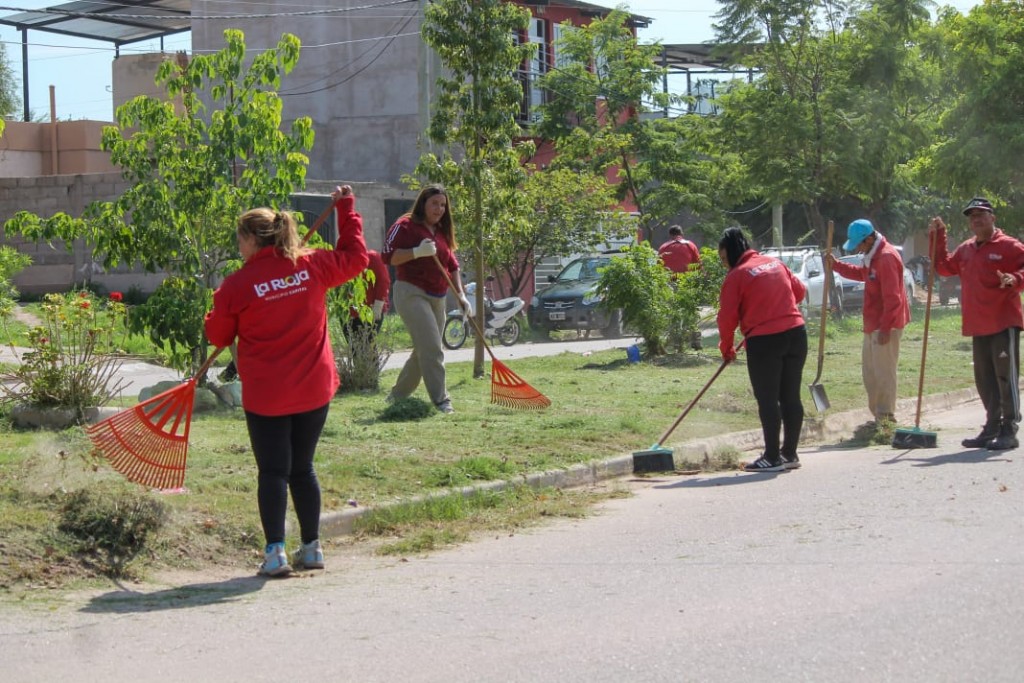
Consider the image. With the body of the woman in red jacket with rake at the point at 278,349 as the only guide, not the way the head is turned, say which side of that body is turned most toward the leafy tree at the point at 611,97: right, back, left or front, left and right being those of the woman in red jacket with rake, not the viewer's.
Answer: front

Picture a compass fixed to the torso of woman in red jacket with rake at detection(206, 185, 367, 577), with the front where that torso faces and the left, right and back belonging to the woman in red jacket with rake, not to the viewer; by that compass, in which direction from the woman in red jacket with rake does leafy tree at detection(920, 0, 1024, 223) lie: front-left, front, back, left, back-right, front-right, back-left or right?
front-right

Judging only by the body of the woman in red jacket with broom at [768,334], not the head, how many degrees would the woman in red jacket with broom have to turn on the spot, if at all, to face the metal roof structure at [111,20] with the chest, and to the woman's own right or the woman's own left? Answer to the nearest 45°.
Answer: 0° — they already face it

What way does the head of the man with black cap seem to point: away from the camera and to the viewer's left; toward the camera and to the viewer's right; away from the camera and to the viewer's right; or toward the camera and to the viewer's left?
toward the camera and to the viewer's left

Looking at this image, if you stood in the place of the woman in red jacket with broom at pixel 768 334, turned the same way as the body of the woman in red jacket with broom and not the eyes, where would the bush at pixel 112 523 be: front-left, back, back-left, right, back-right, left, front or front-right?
left

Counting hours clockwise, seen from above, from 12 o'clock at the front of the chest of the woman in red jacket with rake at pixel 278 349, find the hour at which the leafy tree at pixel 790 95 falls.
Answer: The leafy tree is roughly at 1 o'clock from the woman in red jacket with rake.

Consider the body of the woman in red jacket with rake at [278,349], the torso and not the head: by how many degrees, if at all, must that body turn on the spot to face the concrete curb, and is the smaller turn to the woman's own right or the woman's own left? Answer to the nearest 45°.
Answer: approximately 45° to the woman's own right

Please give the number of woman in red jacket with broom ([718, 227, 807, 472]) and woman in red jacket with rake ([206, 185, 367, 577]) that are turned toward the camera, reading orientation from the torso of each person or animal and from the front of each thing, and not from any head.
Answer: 0

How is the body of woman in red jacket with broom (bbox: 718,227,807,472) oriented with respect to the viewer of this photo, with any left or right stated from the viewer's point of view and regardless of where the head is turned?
facing away from the viewer and to the left of the viewer

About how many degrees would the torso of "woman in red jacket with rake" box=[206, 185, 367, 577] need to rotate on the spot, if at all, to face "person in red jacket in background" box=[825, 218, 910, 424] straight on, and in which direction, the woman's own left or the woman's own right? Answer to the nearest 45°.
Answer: approximately 45° to the woman's own right

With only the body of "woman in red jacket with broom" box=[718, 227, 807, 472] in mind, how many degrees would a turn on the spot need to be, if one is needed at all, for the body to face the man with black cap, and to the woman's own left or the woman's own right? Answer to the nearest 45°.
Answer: approximately 90° to the woman's own right

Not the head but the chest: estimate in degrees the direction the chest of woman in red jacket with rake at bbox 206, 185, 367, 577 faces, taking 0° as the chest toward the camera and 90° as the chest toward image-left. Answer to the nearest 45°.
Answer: approximately 180°
